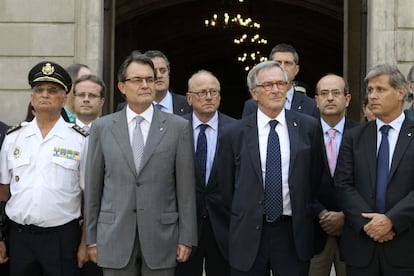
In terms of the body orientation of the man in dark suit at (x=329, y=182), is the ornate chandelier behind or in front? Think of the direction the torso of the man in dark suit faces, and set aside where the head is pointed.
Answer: behind

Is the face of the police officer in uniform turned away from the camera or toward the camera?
toward the camera

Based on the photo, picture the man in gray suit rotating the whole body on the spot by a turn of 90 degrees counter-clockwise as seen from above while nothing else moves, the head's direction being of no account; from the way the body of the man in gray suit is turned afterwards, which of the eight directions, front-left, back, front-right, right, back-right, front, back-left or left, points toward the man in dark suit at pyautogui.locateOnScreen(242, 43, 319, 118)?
front-left

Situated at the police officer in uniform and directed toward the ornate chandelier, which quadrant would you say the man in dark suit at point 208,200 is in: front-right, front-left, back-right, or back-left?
front-right

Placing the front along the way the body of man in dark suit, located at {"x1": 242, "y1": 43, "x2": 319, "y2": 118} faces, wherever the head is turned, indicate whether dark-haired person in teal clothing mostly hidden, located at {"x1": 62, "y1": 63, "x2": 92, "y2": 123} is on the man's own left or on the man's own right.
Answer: on the man's own right

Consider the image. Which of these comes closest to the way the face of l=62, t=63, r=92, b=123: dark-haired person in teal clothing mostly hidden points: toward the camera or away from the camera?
toward the camera

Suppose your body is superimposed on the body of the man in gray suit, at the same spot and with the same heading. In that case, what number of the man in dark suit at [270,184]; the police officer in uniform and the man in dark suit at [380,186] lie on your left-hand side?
2

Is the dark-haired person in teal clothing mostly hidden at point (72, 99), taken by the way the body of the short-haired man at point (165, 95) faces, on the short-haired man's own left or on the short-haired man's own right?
on the short-haired man's own right

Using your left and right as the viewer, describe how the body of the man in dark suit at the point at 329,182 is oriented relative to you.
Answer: facing the viewer

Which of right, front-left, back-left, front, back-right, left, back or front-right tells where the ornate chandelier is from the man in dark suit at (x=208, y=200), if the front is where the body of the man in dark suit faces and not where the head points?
back

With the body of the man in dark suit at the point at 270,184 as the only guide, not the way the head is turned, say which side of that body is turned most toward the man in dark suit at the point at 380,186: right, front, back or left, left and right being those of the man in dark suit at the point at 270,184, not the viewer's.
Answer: left

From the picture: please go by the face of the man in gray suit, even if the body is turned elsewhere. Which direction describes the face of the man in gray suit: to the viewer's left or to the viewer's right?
to the viewer's right

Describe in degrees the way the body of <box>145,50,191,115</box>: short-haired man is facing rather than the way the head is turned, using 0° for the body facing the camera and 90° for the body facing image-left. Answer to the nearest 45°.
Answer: approximately 0°

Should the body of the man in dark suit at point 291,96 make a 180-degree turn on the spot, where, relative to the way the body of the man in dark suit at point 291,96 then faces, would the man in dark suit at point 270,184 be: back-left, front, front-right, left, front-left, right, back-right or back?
back

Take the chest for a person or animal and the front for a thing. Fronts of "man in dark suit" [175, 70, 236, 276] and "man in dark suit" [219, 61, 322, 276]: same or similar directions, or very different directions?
same or similar directions

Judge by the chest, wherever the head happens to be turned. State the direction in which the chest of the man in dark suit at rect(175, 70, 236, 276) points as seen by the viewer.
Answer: toward the camera

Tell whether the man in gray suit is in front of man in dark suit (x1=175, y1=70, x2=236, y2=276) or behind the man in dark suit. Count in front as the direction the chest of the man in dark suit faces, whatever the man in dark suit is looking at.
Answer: in front
